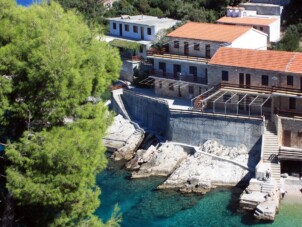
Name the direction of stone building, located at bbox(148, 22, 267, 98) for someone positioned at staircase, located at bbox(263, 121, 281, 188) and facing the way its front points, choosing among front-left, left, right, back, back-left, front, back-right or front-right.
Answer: back-right

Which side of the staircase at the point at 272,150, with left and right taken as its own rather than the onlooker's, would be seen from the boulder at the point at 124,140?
right

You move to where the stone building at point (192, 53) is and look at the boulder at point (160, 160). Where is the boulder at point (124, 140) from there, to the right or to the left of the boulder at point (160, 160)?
right

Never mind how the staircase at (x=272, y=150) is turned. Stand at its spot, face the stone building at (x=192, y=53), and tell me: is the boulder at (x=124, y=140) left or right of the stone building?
left

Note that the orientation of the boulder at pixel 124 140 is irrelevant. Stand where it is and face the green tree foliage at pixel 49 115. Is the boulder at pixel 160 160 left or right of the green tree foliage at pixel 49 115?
left

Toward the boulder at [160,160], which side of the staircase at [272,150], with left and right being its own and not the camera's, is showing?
right

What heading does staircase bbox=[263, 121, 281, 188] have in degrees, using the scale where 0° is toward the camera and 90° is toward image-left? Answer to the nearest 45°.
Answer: approximately 0°
